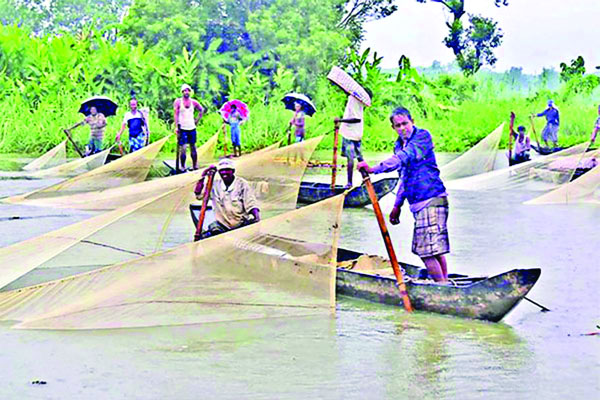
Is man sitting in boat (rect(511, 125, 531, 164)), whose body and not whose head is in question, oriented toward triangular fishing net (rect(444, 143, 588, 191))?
yes

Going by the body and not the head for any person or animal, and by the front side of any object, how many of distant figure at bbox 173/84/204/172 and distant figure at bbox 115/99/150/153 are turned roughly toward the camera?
2

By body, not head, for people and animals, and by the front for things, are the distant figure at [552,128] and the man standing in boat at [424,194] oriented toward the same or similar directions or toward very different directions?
same or similar directions

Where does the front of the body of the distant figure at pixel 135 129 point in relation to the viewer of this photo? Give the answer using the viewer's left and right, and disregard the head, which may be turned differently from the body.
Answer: facing the viewer

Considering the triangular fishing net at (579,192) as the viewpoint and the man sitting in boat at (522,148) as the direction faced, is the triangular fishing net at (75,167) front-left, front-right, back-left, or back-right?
front-left

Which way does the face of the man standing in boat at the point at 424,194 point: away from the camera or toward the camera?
toward the camera

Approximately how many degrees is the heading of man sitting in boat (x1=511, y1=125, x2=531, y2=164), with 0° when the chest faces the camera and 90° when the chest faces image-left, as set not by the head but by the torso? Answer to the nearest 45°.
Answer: approximately 0°

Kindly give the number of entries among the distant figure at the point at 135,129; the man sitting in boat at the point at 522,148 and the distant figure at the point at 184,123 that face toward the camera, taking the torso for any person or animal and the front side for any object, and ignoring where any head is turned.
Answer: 3

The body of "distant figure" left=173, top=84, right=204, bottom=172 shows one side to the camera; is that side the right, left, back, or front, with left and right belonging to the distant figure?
front
